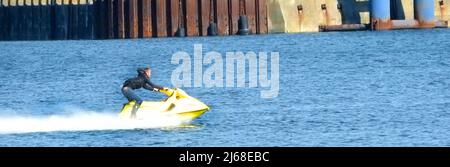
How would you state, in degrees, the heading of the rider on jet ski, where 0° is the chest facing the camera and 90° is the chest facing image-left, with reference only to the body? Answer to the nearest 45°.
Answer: approximately 270°

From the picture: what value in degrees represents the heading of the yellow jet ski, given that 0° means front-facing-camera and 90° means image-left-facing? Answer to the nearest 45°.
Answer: approximately 270°
